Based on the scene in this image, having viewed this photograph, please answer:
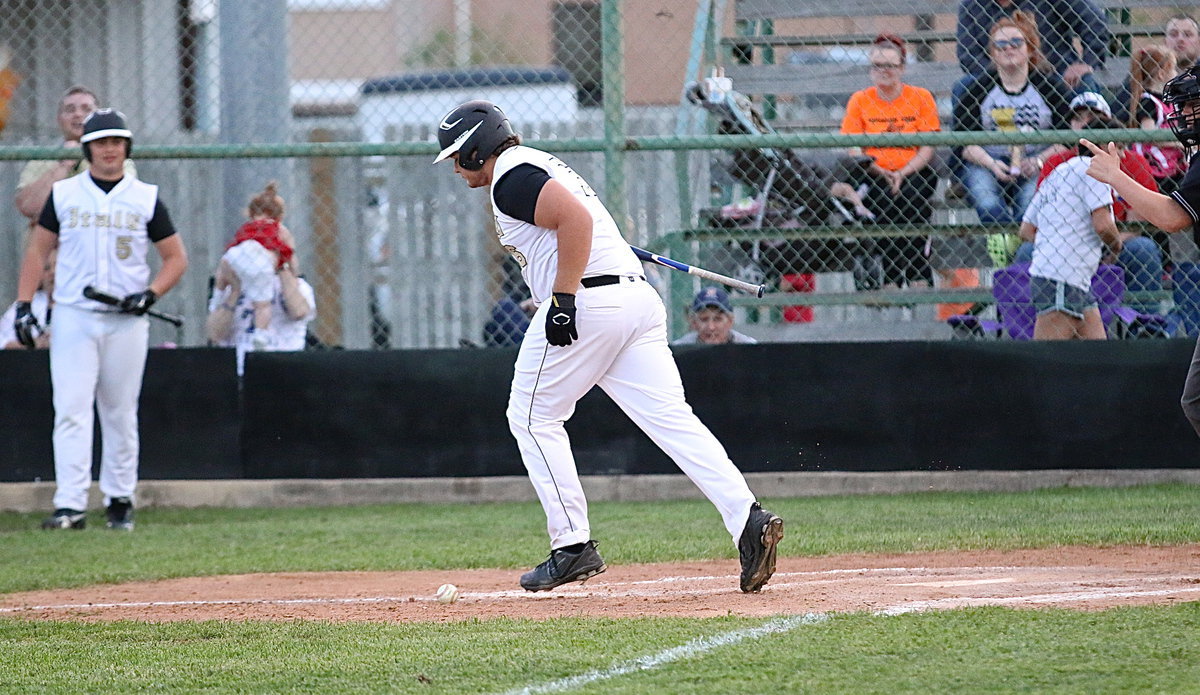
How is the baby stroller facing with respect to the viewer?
to the viewer's right

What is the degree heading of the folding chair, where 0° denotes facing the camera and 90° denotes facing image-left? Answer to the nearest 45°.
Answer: approximately 315°

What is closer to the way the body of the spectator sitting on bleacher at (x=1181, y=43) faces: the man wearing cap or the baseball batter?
the baseball batter

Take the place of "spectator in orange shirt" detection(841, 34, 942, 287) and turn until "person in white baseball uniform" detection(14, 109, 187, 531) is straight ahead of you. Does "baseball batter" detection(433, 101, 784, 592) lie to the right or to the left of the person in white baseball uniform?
left
